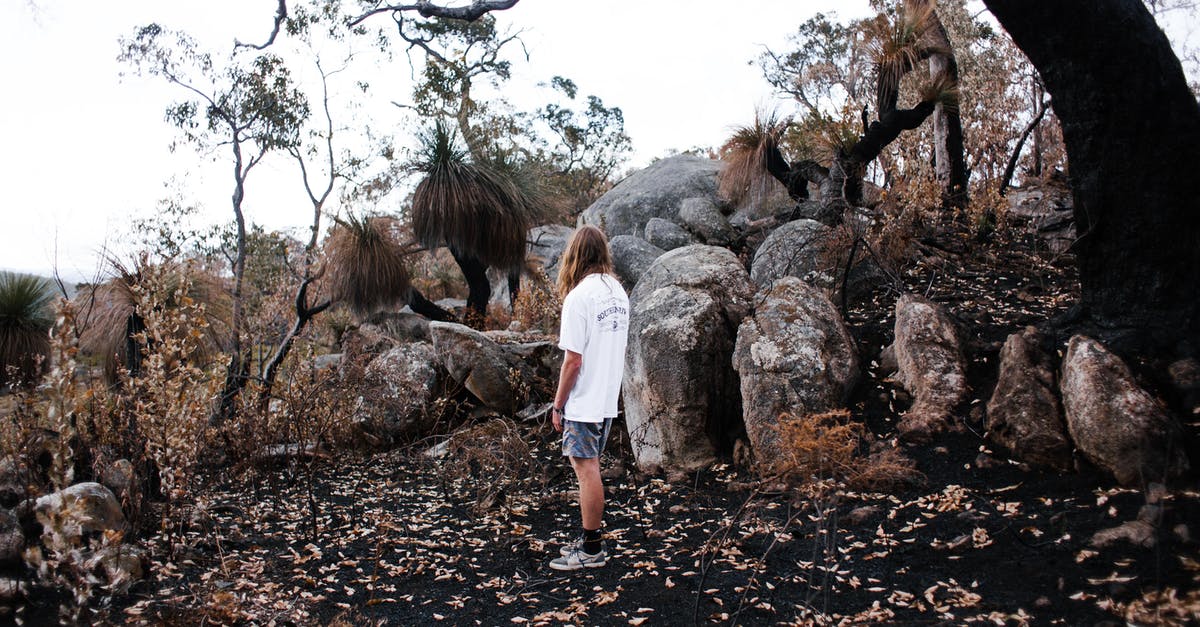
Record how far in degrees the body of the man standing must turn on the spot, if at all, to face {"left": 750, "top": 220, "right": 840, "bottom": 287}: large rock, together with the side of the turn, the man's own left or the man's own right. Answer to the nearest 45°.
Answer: approximately 90° to the man's own right

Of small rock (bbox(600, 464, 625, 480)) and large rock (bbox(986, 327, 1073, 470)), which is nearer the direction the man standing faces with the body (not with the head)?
the small rock

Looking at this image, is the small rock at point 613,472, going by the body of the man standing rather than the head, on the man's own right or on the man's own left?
on the man's own right

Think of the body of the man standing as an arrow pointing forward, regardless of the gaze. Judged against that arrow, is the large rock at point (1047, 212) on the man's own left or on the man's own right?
on the man's own right

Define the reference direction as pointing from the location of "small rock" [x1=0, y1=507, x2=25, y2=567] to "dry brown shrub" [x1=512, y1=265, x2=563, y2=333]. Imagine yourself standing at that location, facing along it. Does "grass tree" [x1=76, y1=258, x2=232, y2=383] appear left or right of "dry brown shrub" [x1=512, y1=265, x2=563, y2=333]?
left

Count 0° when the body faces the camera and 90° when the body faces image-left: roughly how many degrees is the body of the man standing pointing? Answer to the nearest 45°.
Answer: approximately 135°

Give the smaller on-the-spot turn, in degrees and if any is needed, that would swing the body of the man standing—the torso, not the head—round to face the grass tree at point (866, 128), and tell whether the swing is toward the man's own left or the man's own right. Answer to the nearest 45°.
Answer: approximately 90° to the man's own right
